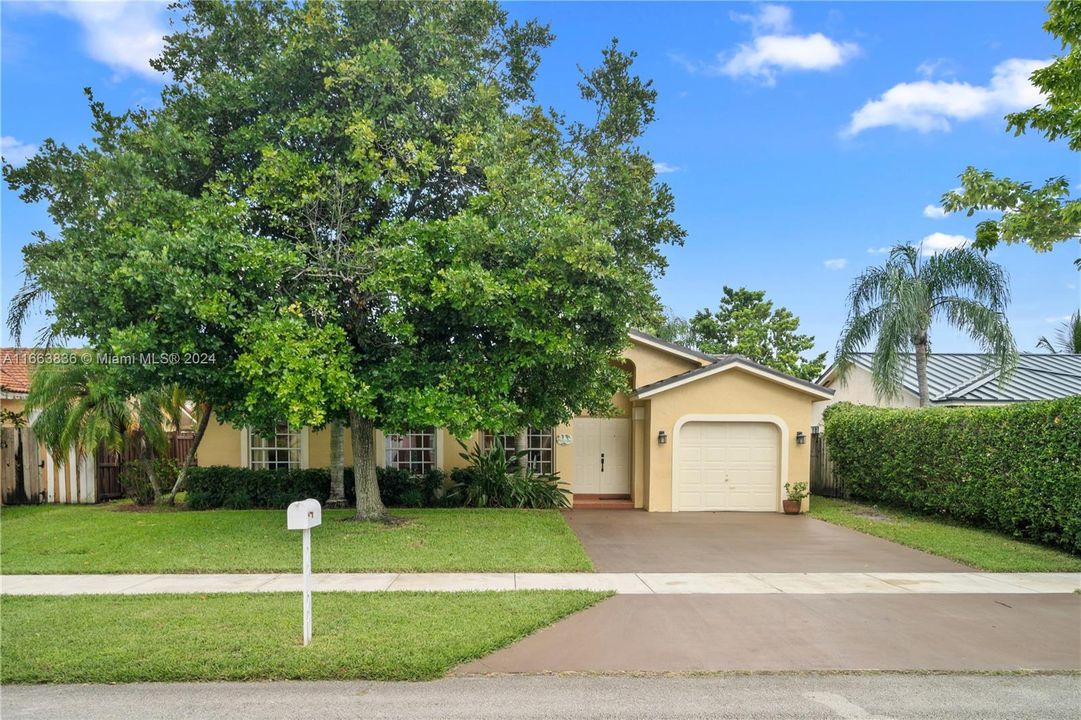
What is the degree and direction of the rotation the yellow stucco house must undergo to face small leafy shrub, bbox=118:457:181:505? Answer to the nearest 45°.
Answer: approximately 90° to its right

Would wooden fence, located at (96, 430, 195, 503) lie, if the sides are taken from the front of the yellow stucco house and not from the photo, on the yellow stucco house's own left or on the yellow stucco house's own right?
on the yellow stucco house's own right

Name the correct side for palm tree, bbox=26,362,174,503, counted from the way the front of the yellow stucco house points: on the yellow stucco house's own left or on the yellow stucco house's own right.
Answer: on the yellow stucco house's own right

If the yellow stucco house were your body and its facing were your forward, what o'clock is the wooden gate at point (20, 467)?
The wooden gate is roughly at 3 o'clock from the yellow stucco house.

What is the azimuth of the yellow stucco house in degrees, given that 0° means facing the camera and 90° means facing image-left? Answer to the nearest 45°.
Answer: approximately 0°

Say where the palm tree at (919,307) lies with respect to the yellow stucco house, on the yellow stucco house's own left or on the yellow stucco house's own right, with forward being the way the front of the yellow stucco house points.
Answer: on the yellow stucco house's own left

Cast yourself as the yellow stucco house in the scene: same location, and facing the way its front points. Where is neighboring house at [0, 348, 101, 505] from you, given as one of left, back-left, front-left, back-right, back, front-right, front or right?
right
